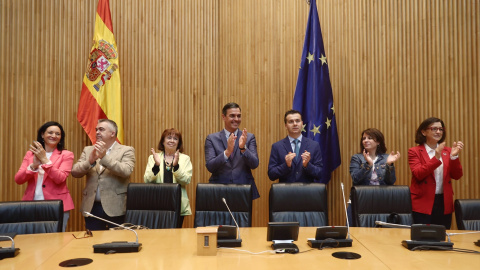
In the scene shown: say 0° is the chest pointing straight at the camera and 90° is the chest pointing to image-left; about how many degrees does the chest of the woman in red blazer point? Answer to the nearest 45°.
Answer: approximately 315°

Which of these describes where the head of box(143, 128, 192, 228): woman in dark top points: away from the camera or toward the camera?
toward the camera

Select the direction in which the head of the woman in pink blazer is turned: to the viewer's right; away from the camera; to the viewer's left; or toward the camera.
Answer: toward the camera

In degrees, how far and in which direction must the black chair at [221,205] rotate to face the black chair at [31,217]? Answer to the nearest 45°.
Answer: approximately 90° to its right

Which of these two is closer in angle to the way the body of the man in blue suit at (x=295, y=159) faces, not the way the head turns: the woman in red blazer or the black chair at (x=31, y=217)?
the black chair

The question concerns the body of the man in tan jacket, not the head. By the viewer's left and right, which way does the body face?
facing the viewer and to the left of the viewer

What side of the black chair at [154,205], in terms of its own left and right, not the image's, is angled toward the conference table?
front

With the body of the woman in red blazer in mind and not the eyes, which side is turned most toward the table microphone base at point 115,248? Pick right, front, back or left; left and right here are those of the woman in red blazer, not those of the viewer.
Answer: right

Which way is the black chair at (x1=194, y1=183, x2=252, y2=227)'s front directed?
toward the camera

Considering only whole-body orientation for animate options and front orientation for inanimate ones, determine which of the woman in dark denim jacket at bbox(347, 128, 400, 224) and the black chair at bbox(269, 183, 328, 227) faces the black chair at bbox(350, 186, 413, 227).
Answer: the woman in dark denim jacket

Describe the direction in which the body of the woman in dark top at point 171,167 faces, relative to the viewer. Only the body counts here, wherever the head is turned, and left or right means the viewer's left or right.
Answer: facing the viewer

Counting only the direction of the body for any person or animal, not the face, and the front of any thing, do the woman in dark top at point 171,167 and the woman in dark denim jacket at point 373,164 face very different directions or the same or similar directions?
same or similar directions

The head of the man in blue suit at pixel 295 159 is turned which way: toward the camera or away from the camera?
toward the camera
